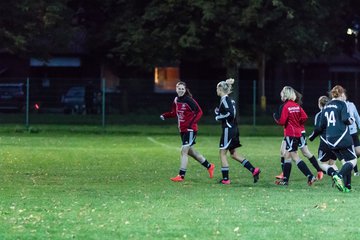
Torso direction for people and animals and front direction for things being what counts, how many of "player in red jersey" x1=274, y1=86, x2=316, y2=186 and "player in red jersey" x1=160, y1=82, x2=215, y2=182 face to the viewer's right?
0

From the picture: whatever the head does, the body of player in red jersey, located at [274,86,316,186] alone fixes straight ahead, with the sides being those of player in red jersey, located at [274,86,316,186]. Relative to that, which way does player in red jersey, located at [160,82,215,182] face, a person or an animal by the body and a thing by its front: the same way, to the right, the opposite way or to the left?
to the left

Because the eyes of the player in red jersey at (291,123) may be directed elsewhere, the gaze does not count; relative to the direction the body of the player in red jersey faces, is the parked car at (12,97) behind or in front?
in front

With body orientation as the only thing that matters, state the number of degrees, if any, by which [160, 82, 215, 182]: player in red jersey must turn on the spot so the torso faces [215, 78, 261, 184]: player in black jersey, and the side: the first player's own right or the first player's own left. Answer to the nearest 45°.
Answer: approximately 90° to the first player's own left

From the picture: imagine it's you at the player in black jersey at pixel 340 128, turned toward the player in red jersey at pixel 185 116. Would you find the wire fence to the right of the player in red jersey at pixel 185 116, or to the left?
right

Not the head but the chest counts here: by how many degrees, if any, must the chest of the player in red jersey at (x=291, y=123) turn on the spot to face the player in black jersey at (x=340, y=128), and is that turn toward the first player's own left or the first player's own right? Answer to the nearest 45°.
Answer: approximately 180°

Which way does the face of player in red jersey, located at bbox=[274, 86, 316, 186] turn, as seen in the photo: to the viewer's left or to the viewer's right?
to the viewer's left

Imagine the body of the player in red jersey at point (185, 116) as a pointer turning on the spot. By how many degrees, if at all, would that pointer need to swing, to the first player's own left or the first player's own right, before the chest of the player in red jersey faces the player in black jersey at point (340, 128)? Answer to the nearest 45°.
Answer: approximately 90° to the first player's own left

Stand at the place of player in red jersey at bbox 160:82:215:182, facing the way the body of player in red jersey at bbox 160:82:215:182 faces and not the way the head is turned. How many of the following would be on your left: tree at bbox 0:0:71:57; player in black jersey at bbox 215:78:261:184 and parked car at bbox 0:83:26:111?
1

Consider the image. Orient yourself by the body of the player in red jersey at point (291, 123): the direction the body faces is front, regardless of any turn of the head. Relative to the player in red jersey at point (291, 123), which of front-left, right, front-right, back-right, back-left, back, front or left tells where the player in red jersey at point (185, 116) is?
front-left

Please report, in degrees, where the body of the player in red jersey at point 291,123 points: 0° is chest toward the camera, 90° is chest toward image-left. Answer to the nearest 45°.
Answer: approximately 135°

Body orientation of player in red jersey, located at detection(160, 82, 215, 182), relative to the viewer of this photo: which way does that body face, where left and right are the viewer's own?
facing the viewer and to the left of the viewer

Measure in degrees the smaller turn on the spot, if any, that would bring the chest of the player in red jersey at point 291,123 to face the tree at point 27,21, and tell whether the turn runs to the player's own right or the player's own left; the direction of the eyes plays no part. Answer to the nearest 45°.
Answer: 0° — they already face it
